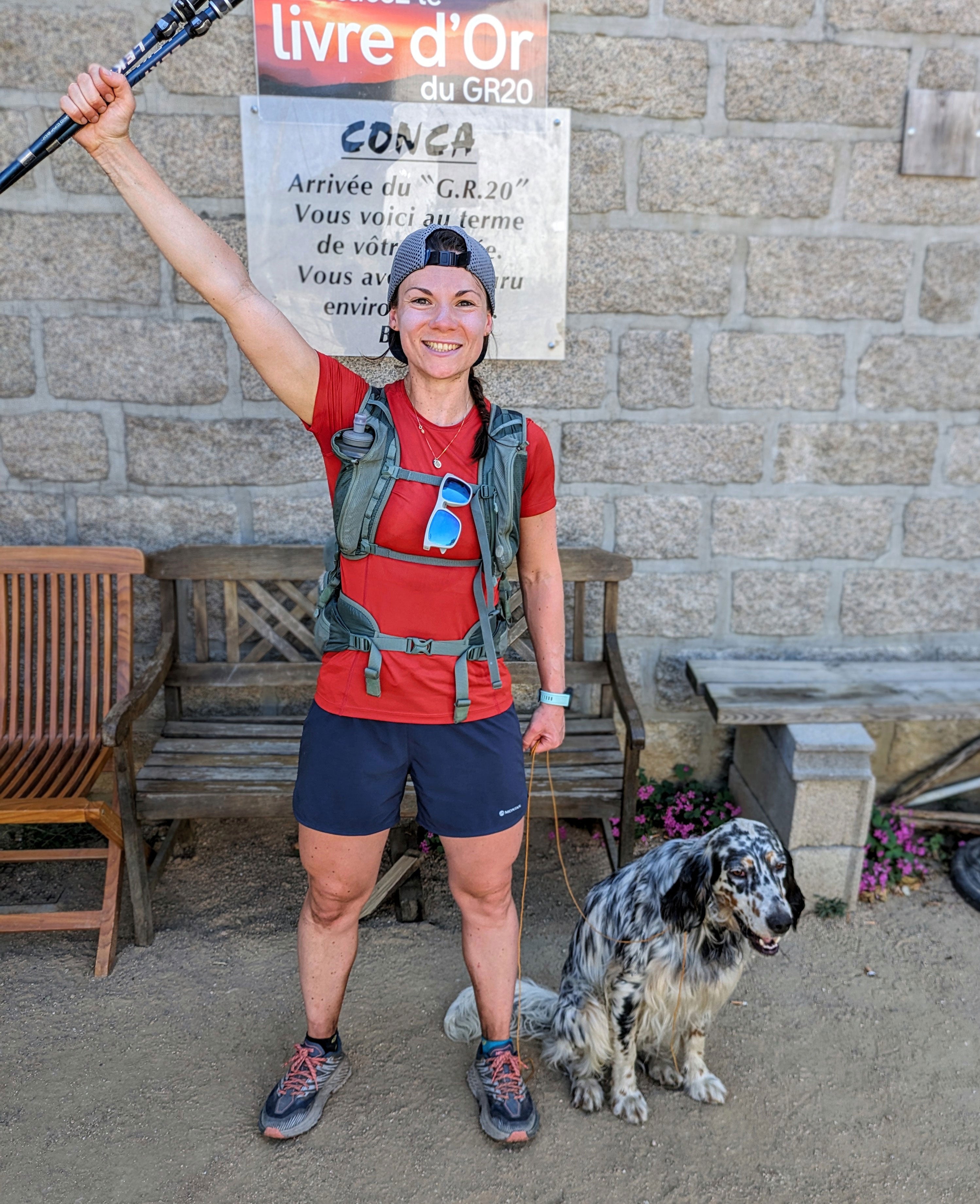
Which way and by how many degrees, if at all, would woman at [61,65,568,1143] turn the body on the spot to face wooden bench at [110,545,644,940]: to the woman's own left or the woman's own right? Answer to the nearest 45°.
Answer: approximately 180°

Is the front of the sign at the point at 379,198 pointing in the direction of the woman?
yes

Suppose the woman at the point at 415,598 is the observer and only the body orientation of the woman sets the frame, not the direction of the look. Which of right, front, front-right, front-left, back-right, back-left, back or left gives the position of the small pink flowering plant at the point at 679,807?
back-left

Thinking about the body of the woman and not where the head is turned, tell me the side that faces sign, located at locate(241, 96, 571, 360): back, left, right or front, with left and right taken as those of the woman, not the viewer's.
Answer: back

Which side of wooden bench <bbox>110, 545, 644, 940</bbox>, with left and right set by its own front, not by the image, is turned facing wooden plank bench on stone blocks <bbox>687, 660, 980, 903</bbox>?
left

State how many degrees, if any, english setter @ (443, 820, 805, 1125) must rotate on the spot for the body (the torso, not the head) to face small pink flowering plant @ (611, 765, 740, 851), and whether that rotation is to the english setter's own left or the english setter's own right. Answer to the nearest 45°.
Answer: approximately 135° to the english setter's own left
